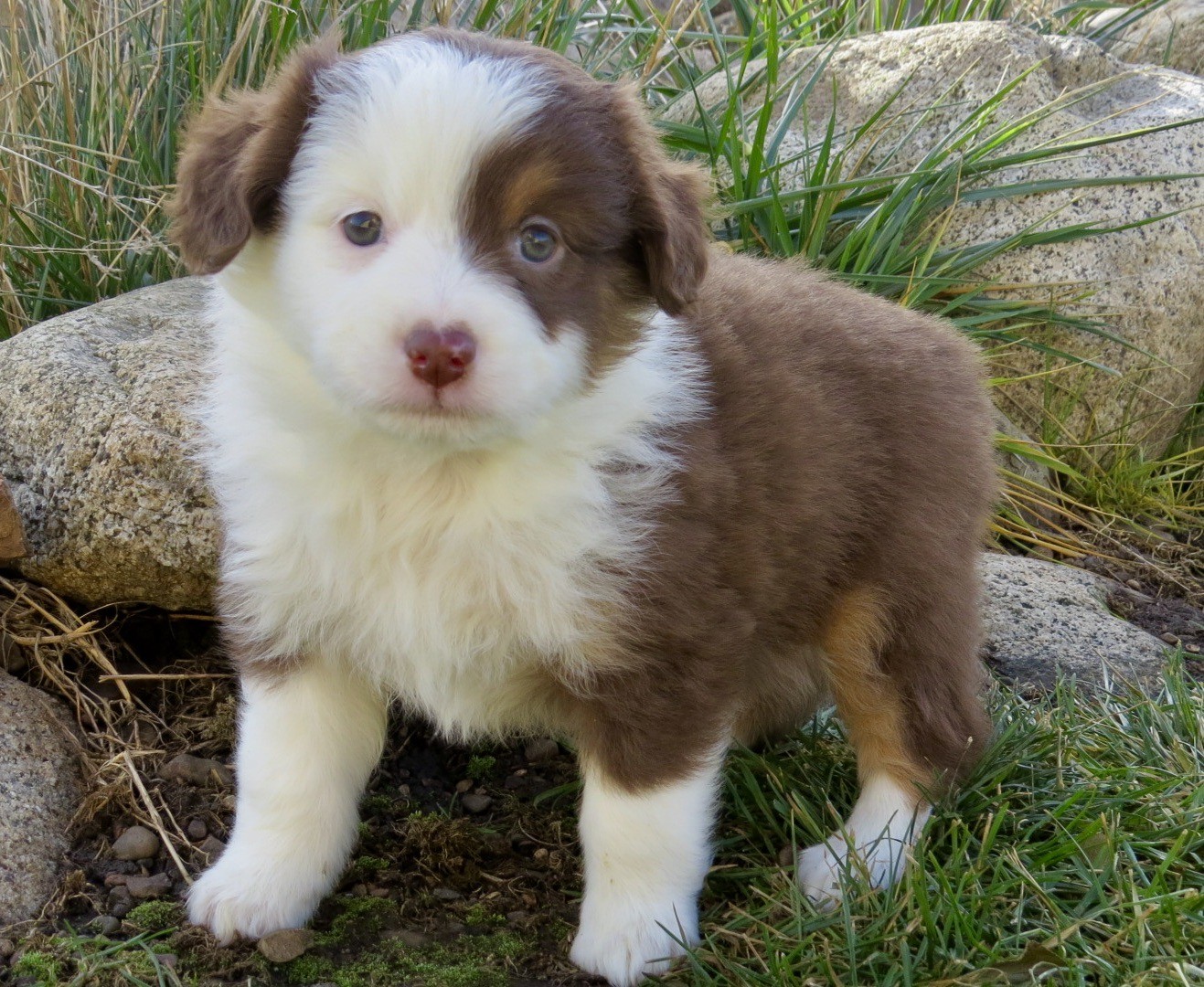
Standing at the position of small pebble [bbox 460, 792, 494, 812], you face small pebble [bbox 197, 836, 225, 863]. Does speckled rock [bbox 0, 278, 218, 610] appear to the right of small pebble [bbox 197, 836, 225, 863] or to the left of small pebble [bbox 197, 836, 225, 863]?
right

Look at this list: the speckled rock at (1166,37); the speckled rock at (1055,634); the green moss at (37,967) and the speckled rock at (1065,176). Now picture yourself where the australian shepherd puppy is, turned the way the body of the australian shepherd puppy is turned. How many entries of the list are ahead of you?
1

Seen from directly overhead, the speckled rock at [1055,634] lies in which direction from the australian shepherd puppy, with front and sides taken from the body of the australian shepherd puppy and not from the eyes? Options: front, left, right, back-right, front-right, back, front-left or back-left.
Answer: back

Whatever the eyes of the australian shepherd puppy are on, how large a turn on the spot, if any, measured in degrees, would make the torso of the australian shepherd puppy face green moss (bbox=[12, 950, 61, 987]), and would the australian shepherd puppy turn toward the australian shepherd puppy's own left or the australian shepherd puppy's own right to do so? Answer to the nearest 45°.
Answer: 0° — it already faces it

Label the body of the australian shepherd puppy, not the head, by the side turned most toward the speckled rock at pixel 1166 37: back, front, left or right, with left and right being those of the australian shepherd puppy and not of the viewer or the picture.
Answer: back

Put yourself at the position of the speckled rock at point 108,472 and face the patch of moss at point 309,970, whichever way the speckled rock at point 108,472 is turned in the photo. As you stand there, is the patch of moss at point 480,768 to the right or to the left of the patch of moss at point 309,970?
left

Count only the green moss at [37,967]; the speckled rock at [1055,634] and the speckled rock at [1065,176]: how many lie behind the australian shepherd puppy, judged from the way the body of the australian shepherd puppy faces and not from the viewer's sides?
2

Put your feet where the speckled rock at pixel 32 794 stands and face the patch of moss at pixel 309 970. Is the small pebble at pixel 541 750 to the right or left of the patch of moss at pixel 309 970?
left
